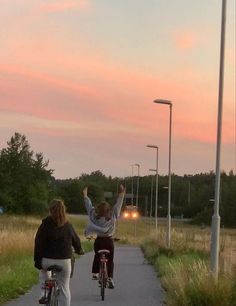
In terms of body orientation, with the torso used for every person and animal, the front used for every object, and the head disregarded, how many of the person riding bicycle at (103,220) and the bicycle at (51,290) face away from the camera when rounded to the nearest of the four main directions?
2

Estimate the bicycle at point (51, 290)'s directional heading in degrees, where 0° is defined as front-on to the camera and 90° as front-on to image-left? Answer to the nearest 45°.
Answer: approximately 180°

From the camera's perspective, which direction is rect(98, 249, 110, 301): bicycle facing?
away from the camera

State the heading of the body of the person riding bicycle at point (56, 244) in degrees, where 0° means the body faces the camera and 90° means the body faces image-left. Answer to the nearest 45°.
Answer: approximately 180°

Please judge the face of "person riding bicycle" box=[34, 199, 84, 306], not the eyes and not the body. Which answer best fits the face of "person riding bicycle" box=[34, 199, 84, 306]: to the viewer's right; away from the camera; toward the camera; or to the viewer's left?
away from the camera

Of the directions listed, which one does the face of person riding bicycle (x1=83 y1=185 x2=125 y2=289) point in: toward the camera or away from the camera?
away from the camera

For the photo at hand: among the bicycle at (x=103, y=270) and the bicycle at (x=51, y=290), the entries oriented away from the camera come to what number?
2

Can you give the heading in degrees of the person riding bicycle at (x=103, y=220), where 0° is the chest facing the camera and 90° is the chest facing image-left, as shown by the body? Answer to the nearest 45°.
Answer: approximately 180°
